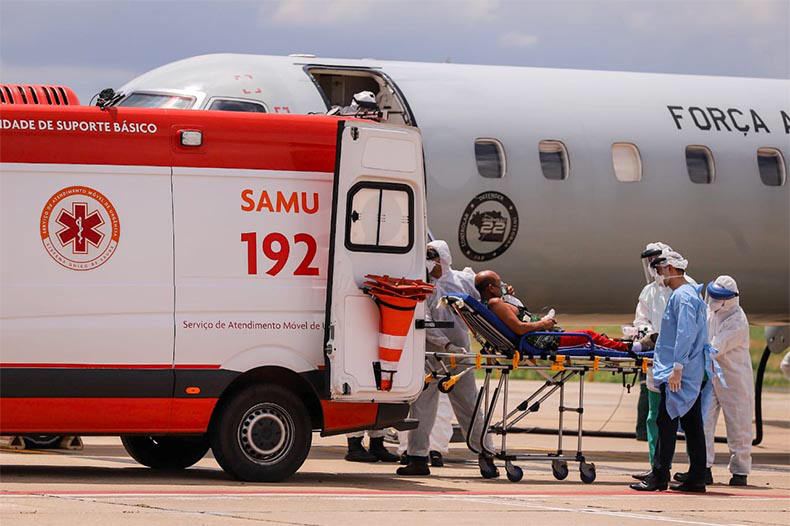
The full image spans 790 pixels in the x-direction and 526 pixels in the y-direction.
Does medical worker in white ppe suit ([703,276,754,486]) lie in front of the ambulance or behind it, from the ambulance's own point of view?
behind

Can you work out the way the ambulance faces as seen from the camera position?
facing the viewer and to the left of the viewer

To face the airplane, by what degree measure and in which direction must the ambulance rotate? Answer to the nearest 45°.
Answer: approximately 180°

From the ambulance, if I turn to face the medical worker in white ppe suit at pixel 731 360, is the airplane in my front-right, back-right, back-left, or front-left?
front-left

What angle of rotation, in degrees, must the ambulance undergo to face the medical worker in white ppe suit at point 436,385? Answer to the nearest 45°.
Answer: approximately 180°
